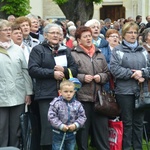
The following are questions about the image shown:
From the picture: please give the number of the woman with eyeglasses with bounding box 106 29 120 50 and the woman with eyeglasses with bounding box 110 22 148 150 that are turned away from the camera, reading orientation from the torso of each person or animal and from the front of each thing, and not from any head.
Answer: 0

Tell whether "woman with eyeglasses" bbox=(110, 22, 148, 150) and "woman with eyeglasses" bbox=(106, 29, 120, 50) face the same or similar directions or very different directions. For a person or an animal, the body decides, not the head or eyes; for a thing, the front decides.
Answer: same or similar directions

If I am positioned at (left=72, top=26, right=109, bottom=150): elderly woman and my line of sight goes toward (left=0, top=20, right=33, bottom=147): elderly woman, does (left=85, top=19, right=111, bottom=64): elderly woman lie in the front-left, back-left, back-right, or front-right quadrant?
back-right

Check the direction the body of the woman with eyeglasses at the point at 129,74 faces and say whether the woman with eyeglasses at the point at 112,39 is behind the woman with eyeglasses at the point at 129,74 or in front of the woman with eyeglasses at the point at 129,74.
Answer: behind

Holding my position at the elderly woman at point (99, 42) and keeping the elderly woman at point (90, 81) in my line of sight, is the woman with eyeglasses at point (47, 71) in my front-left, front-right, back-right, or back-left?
front-right

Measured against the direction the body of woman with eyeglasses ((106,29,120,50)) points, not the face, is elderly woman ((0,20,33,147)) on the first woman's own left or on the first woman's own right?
on the first woman's own right

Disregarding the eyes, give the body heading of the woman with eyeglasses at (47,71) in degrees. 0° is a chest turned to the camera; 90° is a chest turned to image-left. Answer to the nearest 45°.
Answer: approximately 315°

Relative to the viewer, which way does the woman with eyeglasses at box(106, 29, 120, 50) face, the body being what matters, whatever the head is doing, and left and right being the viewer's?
facing the viewer and to the right of the viewer

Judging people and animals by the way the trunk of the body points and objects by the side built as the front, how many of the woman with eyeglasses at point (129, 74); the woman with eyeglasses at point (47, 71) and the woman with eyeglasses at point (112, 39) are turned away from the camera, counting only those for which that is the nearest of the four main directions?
0

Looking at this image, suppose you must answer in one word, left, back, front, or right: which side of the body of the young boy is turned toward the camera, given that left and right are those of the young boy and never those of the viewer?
front
